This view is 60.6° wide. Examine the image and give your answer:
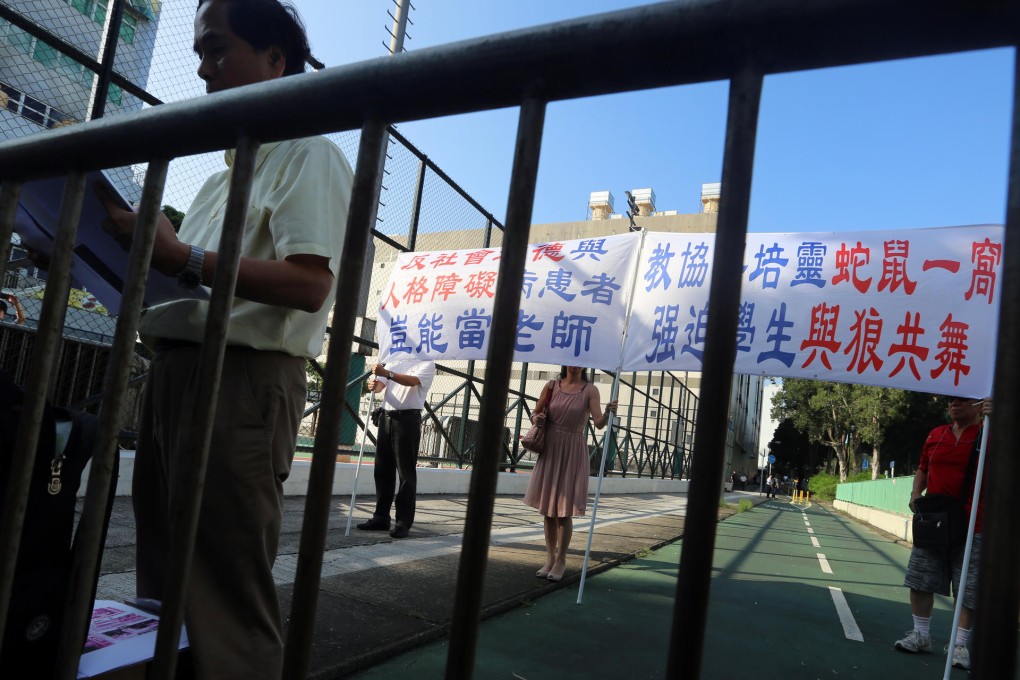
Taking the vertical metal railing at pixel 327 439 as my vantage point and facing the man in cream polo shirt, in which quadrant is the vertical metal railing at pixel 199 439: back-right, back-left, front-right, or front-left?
front-left

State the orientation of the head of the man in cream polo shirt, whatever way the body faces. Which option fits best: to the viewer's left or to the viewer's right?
to the viewer's left

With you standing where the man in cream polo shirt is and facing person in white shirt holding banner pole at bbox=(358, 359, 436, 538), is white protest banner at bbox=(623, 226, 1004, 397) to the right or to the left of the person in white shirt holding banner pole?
right

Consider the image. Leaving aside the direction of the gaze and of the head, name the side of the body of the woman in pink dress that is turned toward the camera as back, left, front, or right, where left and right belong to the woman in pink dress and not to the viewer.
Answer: front

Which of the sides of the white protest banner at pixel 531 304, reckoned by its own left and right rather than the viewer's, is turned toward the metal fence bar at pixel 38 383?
front

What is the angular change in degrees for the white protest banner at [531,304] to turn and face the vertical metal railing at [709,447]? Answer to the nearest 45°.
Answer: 0° — it already faces it

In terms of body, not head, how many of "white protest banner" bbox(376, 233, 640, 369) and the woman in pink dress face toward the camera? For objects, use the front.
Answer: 2

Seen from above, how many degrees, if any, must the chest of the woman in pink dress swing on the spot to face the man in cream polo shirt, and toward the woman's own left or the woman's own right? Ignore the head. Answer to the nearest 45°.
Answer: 0° — they already face them

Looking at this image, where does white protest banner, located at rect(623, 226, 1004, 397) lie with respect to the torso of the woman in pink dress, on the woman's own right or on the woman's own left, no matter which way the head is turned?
on the woman's own left

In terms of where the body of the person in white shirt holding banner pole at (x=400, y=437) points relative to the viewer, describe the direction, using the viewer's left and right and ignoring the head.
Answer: facing the viewer and to the left of the viewer

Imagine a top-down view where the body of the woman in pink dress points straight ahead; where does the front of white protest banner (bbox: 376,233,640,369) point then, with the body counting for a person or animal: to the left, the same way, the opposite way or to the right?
the same way

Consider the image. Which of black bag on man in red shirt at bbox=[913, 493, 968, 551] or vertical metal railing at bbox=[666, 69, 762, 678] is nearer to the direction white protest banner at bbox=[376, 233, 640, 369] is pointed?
the vertical metal railing

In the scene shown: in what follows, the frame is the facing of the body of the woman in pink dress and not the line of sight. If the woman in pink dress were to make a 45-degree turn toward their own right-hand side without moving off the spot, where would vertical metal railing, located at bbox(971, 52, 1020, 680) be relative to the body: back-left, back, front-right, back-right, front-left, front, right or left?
front-left

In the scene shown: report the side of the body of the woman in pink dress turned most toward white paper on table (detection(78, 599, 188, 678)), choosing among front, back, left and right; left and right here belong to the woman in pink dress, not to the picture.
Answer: front

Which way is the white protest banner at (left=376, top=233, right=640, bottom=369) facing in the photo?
toward the camera

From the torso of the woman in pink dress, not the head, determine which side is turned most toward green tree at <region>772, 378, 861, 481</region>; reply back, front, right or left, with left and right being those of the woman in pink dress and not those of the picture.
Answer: back

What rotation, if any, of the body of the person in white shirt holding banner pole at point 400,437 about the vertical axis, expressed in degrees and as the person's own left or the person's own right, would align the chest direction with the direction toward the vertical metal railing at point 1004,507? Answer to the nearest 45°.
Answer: approximately 45° to the person's own left
